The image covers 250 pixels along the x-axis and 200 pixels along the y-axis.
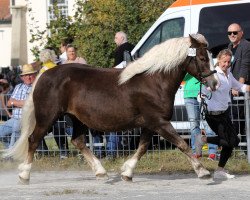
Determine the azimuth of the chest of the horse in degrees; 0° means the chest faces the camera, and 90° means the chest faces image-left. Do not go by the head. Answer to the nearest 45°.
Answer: approximately 270°

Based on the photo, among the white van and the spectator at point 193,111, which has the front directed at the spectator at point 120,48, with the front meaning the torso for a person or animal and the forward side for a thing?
the white van

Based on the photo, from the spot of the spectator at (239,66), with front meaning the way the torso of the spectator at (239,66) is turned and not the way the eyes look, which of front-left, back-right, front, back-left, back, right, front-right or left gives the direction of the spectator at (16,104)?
front-right

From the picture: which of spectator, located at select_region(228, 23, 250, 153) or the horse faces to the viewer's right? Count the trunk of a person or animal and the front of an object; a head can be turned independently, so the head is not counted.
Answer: the horse

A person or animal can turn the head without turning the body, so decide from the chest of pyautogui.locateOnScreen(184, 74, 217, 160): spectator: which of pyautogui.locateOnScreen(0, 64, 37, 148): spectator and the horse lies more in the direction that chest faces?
the horse

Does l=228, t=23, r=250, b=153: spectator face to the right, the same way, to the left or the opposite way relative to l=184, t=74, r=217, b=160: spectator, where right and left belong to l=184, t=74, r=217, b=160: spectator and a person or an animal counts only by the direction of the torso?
the same way

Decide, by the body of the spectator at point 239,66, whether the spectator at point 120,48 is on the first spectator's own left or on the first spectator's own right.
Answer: on the first spectator's own right

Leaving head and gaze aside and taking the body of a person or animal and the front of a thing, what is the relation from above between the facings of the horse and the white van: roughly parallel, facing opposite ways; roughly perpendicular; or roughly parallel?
roughly parallel, facing opposite ways

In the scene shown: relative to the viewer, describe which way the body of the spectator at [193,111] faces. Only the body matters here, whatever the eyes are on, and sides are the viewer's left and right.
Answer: facing the viewer and to the right of the viewer

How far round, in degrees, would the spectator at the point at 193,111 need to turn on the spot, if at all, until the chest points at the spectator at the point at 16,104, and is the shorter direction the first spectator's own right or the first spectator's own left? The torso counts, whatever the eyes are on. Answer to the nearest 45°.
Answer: approximately 135° to the first spectator's own right

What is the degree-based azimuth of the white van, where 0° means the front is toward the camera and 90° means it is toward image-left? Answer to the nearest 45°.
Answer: approximately 90°
